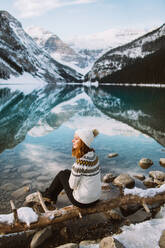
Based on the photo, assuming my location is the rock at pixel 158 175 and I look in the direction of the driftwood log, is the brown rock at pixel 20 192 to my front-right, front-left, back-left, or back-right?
front-right

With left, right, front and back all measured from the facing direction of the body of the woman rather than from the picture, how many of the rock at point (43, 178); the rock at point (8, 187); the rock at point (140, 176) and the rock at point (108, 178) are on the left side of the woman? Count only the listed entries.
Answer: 0

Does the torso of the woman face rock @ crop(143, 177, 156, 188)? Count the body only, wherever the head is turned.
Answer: no

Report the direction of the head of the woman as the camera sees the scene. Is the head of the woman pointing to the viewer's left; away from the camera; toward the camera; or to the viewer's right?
to the viewer's left

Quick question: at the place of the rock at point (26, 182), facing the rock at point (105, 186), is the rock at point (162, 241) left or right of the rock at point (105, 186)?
right

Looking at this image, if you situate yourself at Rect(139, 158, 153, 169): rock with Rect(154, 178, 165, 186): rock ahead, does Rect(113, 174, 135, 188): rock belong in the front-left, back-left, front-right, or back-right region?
front-right

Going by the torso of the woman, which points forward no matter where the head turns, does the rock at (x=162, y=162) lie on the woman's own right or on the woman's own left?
on the woman's own right

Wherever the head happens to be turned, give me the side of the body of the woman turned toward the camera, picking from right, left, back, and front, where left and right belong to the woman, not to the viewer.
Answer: left

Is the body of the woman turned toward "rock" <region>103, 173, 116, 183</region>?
no
